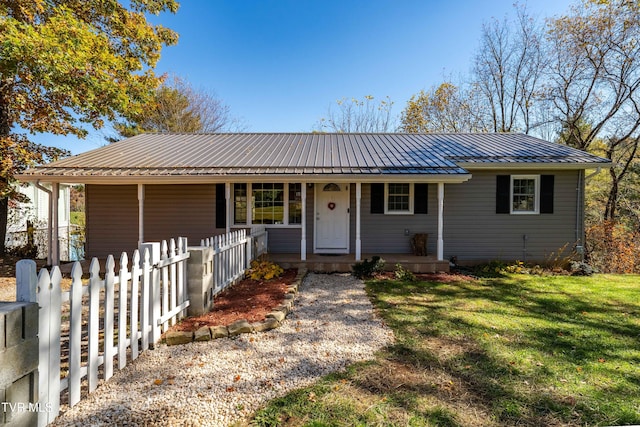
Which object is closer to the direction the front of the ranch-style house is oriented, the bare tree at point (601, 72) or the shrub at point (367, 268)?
the shrub

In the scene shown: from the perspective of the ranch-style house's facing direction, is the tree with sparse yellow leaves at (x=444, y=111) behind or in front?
behind

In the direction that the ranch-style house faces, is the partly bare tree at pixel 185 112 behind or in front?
behind

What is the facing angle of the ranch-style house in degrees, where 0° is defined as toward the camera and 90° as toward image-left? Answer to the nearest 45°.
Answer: approximately 0°

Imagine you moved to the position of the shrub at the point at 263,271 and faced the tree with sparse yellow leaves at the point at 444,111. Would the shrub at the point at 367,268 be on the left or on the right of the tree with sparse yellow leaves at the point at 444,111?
right

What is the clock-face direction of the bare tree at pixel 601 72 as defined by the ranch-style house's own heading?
The bare tree is roughly at 8 o'clock from the ranch-style house.

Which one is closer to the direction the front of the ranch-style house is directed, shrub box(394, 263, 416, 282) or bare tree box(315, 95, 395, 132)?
the shrub
